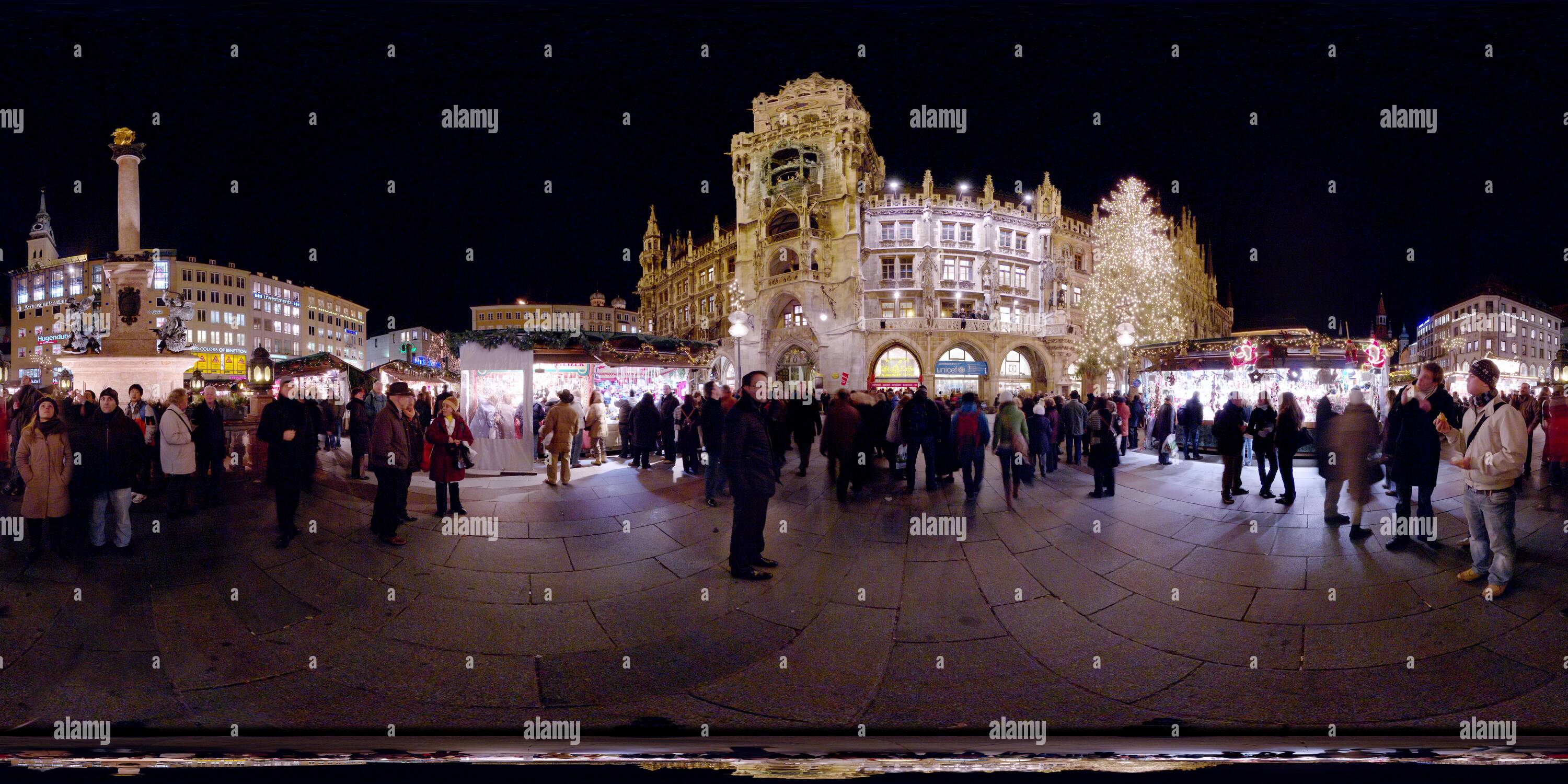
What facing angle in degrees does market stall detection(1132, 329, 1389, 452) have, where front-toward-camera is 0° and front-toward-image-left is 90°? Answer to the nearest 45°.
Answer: approximately 0°

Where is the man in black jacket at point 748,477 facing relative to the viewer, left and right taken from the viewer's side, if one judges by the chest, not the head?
facing to the right of the viewer

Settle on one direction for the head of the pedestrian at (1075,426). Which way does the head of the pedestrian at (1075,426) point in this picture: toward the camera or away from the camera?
away from the camera

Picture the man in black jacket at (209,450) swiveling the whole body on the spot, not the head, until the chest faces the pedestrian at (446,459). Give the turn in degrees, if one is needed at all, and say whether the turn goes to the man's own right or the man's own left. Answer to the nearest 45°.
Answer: approximately 45° to the man's own left

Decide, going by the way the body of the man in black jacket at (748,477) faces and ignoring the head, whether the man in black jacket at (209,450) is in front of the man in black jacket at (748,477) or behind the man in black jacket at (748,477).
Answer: behind

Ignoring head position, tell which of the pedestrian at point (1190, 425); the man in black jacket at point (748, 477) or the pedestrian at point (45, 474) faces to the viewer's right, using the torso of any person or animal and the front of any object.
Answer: the man in black jacket

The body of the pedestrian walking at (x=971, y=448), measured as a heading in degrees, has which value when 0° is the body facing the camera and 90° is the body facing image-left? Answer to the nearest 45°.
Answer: approximately 180°

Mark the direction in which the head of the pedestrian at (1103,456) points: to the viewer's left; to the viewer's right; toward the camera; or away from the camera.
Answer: away from the camera
